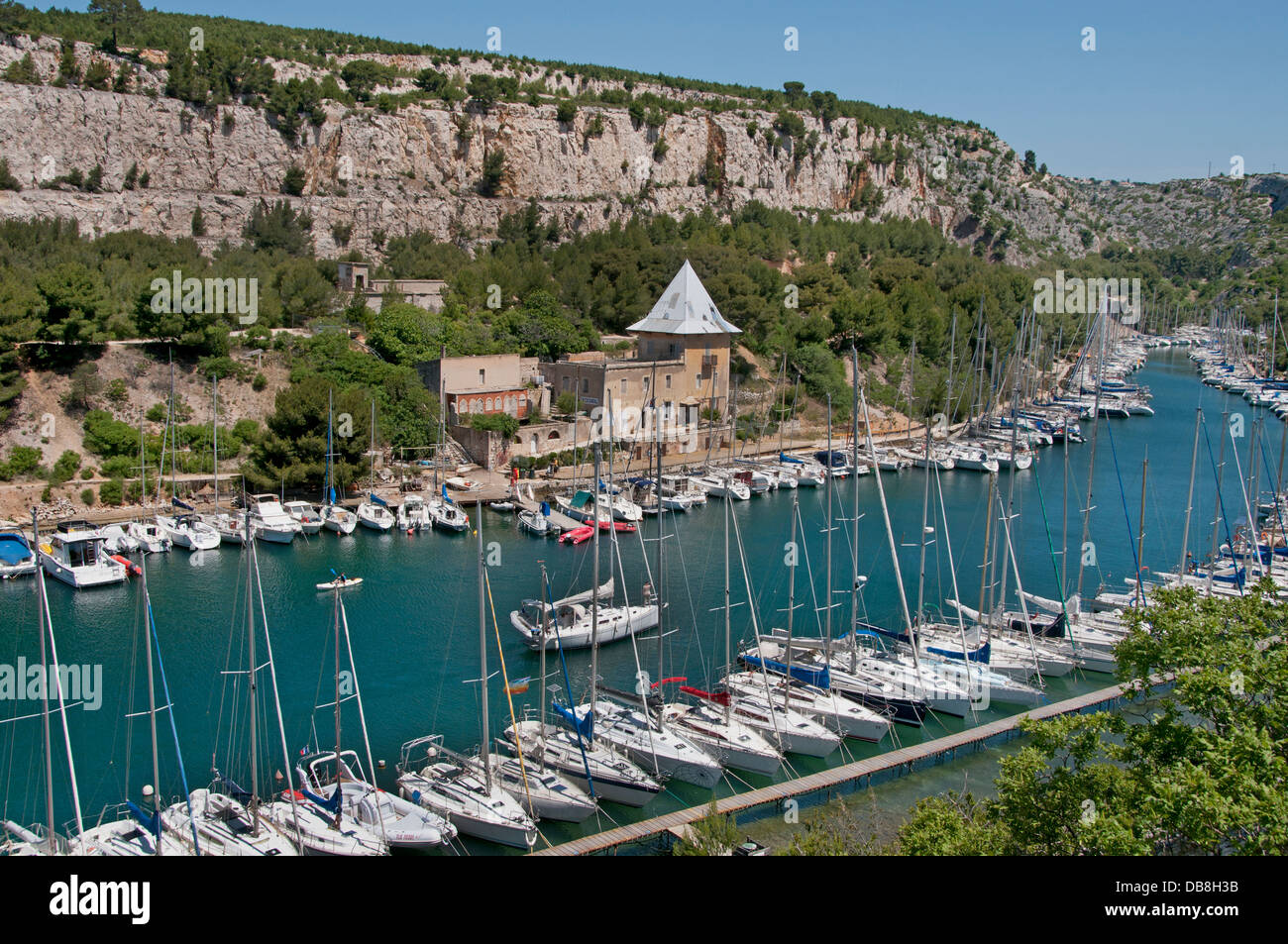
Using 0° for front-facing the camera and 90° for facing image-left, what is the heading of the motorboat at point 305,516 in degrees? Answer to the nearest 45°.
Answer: approximately 315°
